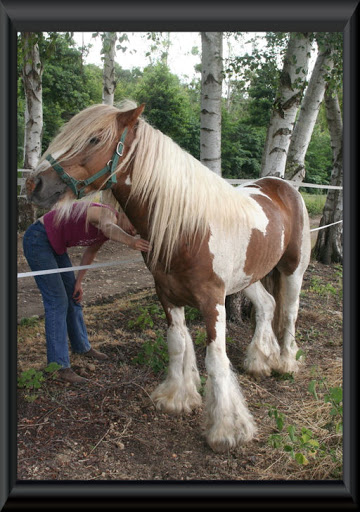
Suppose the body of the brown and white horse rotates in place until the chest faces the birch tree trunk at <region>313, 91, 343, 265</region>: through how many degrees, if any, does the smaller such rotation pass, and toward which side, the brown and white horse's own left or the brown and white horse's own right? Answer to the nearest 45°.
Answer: approximately 180°

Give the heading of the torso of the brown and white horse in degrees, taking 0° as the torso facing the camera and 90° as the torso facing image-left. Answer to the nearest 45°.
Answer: approximately 45°

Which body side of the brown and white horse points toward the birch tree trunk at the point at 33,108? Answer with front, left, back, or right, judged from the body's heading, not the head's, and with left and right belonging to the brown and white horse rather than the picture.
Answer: right

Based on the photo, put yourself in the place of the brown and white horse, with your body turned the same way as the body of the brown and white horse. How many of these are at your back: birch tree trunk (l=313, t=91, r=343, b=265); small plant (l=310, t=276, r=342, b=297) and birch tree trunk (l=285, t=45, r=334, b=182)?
3

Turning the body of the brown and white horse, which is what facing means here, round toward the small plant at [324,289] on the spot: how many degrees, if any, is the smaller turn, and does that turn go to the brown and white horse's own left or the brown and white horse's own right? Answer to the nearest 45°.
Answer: approximately 180°
